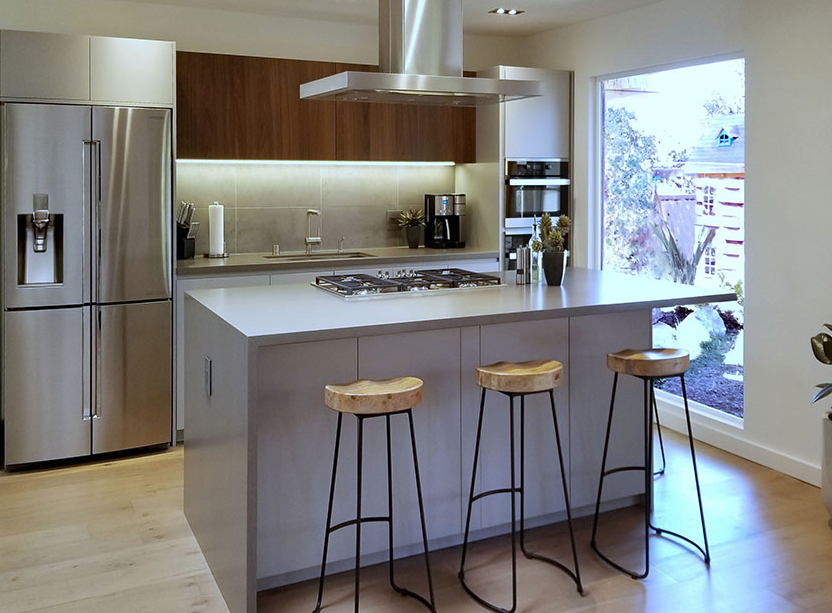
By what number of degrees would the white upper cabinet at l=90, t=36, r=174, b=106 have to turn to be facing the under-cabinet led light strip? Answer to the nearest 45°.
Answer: approximately 135° to its left

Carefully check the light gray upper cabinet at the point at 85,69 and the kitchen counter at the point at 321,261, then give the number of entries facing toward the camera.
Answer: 2

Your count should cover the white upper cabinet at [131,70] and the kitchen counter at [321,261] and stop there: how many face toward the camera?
2

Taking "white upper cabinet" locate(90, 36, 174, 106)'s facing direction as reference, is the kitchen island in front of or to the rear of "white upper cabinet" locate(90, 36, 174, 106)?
in front

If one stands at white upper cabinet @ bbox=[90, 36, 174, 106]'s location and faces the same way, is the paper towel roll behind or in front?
behind
